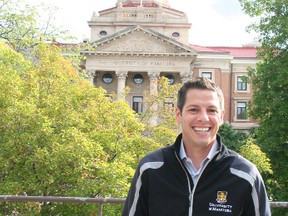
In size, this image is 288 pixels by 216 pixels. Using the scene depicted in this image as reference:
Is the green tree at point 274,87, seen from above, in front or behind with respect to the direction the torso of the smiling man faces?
behind

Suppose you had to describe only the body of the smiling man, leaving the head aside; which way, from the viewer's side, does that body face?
toward the camera

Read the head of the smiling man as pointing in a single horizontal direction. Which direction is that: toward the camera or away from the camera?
toward the camera
